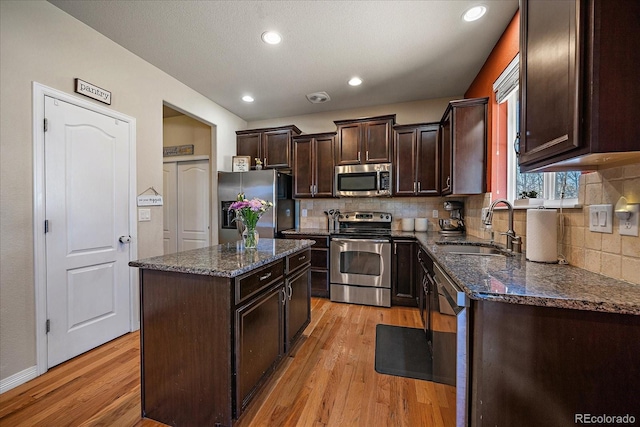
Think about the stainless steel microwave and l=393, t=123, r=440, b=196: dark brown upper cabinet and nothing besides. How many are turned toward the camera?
2

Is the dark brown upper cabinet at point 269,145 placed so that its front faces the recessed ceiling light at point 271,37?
yes

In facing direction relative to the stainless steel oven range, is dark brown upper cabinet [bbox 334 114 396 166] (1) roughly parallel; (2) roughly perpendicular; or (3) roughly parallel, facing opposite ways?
roughly parallel

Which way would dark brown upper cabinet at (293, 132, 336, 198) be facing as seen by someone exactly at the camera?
facing the viewer

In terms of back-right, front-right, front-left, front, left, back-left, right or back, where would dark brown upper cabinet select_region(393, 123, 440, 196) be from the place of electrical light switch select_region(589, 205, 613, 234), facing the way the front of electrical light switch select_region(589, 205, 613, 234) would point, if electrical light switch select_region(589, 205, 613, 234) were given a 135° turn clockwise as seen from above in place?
front-left

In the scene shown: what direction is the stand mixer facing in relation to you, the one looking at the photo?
facing the viewer and to the left of the viewer

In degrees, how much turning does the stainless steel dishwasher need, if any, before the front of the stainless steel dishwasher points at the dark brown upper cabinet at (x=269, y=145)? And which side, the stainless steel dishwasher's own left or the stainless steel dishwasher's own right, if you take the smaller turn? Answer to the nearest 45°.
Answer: approximately 45° to the stainless steel dishwasher's own right

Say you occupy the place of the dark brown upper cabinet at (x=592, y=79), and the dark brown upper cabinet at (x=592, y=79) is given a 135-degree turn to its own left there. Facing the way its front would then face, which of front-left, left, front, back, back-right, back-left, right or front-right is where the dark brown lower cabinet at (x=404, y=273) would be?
back-left

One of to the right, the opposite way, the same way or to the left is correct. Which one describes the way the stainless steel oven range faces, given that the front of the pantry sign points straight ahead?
to the right

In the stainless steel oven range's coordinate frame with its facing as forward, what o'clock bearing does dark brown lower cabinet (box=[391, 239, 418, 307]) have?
The dark brown lower cabinet is roughly at 9 o'clock from the stainless steel oven range.

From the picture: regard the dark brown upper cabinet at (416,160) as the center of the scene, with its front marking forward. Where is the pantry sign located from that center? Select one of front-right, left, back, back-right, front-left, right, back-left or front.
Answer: front-right

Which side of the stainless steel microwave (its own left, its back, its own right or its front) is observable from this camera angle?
front

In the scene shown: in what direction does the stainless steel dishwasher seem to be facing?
to the viewer's left

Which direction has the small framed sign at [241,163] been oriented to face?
toward the camera

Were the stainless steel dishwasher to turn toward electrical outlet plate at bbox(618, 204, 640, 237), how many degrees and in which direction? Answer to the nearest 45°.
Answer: approximately 180°

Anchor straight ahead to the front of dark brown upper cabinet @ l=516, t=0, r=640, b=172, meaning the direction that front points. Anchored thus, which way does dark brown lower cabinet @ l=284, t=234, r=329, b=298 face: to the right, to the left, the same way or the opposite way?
to the left

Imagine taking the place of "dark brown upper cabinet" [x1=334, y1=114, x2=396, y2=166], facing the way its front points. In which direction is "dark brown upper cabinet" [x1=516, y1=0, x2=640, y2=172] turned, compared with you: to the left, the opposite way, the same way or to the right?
to the right
